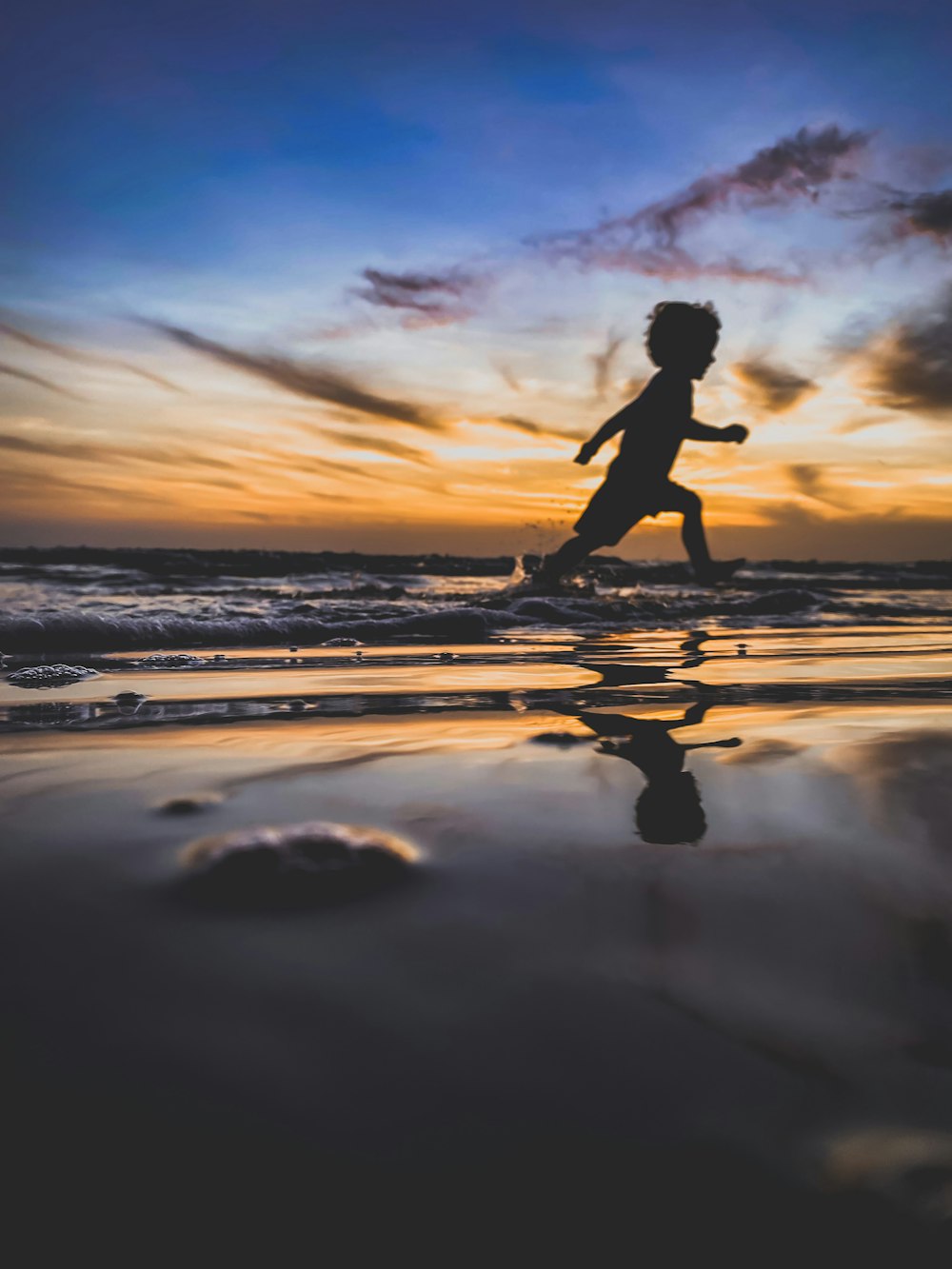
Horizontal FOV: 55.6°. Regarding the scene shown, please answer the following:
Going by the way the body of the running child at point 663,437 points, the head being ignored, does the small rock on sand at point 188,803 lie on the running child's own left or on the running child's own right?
on the running child's own right

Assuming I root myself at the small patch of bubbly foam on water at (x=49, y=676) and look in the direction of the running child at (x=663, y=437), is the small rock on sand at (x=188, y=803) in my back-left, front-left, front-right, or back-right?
back-right

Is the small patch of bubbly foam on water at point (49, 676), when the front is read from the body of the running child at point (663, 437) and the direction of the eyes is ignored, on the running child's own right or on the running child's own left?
on the running child's own right

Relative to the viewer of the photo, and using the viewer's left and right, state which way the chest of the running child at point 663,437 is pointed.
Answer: facing to the right of the viewer

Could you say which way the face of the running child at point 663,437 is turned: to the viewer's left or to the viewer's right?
to the viewer's right

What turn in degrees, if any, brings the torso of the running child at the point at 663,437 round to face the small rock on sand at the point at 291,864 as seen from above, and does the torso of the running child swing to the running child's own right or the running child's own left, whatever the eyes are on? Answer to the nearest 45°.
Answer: approximately 90° to the running child's own right
